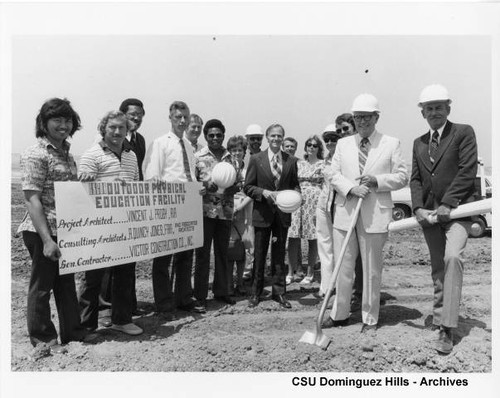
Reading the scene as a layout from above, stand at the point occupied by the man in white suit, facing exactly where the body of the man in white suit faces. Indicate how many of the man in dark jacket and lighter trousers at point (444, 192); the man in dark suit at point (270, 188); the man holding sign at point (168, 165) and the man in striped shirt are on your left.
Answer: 1

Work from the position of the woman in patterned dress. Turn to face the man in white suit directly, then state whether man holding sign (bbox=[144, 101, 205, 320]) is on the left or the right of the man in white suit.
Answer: right

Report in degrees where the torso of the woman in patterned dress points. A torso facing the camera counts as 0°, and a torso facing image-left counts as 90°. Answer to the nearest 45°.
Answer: approximately 0°

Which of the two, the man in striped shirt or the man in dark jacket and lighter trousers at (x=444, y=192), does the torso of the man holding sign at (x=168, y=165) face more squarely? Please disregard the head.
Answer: the man in dark jacket and lighter trousers

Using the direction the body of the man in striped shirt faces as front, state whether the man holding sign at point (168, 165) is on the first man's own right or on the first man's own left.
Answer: on the first man's own left

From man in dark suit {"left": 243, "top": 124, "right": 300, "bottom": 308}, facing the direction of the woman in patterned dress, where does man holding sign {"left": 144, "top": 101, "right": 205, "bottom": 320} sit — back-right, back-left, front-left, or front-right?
back-left

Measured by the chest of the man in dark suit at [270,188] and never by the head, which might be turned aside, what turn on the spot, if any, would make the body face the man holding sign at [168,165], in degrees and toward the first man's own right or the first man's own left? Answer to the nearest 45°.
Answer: approximately 90° to the first man's own right

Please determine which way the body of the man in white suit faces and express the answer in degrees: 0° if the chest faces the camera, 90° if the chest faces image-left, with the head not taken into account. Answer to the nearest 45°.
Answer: approximately 0°

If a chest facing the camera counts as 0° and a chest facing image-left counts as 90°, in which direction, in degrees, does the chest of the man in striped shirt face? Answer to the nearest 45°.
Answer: approximately 315°
